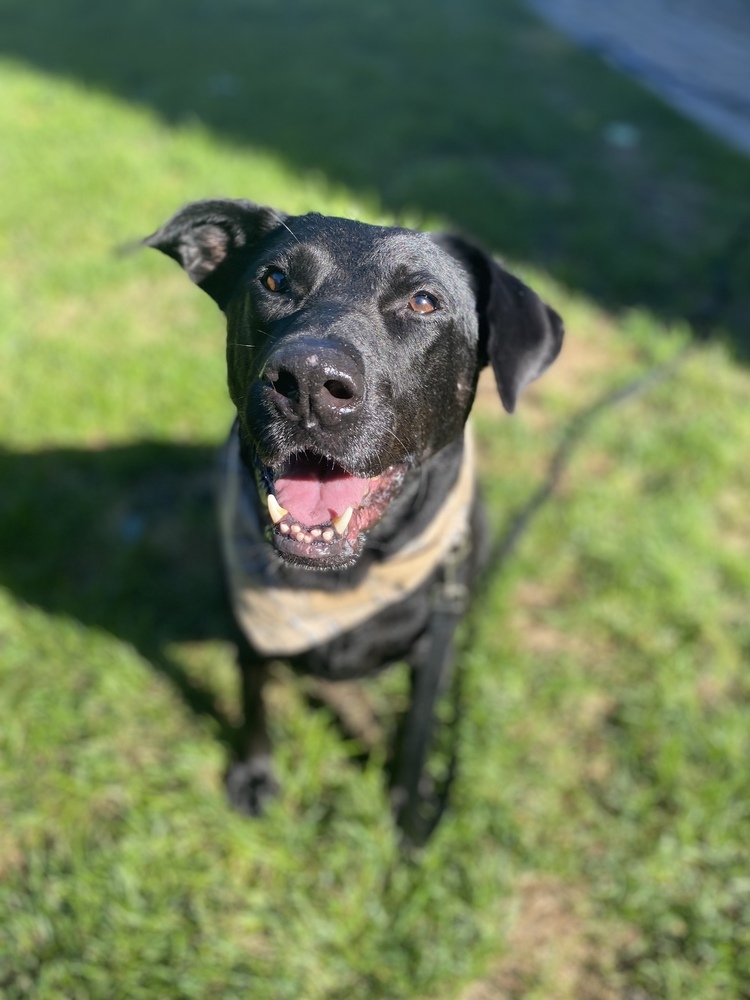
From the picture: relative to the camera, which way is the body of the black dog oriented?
toward the camera
